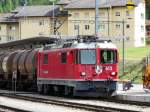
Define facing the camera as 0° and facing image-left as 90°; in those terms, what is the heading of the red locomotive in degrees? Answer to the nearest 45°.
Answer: approximately 315°
